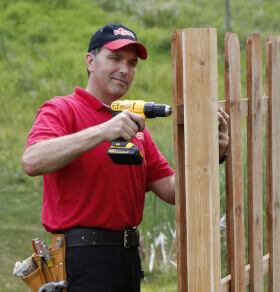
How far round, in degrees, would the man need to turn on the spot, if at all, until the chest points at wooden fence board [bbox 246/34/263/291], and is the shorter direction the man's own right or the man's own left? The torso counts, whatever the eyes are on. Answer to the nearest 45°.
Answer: approximately 45° to the man's own left

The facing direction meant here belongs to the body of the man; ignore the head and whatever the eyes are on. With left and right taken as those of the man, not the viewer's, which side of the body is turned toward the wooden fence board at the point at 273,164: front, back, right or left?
left

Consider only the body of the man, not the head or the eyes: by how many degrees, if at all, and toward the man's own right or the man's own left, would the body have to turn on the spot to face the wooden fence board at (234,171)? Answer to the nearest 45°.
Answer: approximately 45° to the man's own left

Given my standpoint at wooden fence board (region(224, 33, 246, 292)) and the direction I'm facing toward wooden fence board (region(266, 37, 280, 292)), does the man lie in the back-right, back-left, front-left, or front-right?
back-left

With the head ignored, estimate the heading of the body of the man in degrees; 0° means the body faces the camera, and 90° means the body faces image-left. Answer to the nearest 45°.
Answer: approximately 315°
